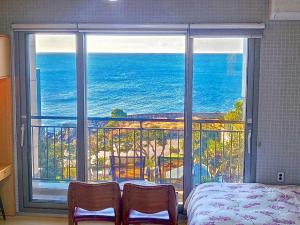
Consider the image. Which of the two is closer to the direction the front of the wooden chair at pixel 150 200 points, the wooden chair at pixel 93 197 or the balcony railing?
the balcony railing

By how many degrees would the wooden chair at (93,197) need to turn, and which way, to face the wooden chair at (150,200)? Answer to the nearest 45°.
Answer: approximately 90° to its right

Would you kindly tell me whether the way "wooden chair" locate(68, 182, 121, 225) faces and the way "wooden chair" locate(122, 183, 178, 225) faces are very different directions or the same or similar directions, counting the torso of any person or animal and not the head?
same or similar directions

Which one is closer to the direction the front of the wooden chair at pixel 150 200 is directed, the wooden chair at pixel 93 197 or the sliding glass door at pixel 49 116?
the sliding glass door

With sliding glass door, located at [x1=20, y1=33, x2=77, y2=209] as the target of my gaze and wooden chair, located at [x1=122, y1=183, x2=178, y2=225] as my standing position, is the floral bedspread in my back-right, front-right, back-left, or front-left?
back-right

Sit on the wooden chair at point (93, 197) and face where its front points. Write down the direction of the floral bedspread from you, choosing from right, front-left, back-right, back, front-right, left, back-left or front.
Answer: right

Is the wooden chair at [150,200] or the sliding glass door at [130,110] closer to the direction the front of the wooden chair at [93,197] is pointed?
the sliding glass door

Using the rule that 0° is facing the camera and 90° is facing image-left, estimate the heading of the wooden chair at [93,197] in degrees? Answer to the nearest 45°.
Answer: approximately 180°

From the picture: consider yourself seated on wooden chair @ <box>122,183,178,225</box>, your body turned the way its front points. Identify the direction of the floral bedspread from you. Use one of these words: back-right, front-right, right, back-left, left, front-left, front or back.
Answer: right

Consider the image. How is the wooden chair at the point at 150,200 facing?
away from the camera

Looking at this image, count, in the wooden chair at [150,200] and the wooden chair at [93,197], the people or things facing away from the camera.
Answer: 2

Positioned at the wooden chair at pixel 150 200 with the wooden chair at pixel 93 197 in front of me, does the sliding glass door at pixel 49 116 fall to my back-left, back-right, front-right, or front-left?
front-right
